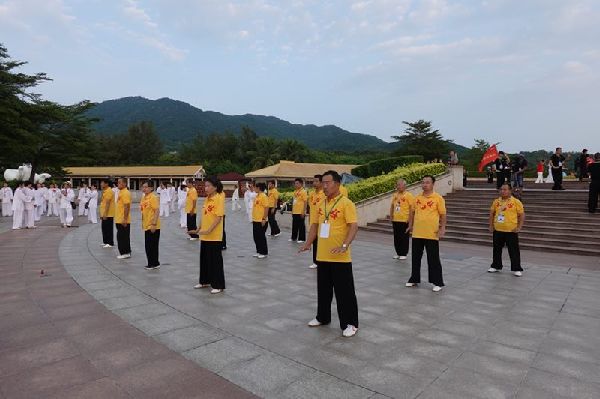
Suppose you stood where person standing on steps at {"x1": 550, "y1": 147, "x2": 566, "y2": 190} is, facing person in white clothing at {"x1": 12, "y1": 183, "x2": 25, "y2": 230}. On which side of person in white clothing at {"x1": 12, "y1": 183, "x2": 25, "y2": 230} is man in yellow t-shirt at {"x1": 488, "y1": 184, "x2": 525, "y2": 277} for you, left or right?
left

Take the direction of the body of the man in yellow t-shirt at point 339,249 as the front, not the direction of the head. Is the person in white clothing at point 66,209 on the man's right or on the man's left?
on the man's right

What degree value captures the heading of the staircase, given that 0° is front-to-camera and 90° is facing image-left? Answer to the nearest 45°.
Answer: approximately 0°

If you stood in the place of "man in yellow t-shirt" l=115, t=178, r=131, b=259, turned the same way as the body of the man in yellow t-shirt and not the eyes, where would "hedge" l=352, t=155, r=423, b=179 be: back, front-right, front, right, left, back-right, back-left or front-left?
back

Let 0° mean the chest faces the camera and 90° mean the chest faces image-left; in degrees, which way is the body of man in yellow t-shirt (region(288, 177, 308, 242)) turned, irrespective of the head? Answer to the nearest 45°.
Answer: approximately 45°

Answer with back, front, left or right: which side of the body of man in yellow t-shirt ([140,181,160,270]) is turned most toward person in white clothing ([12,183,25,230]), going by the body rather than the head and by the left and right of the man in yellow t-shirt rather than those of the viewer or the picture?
right
